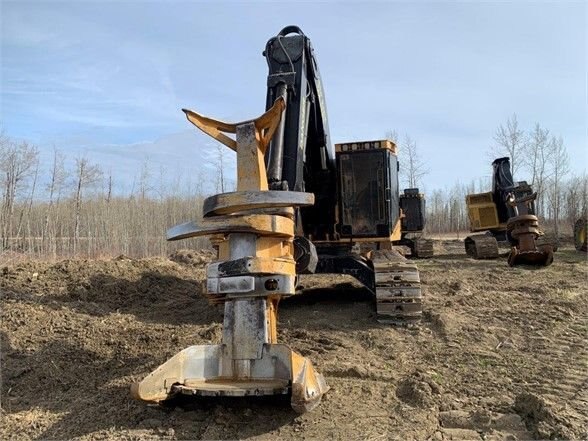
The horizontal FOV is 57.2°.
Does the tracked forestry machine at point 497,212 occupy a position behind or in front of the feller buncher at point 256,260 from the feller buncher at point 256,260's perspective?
behind

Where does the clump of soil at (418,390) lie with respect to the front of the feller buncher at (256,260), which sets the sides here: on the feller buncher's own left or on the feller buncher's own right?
on the feller buncher's own left

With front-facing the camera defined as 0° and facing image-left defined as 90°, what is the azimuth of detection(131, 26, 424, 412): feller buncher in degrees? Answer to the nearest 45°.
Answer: approximately 0°
